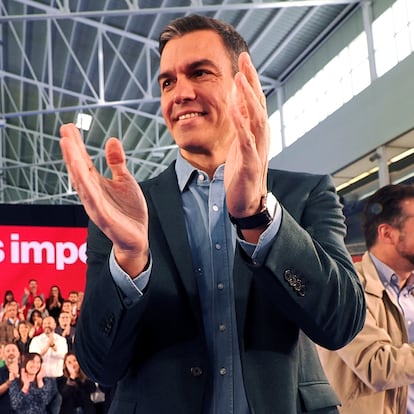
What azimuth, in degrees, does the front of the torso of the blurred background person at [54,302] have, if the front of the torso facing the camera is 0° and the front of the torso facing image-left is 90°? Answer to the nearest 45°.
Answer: approximately 0°

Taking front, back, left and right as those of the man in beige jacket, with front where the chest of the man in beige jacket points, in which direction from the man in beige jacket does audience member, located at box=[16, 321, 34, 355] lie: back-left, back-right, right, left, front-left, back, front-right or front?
back

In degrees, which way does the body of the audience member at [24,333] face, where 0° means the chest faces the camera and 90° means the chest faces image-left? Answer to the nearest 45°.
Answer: approximately 0°
